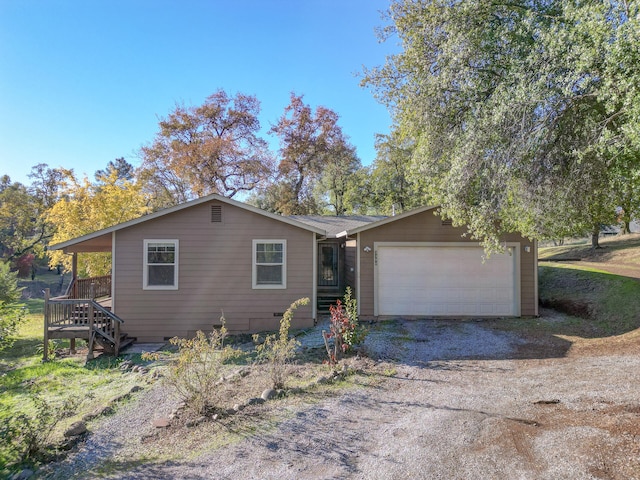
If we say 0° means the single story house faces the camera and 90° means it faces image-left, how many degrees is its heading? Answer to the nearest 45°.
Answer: approximately 0°

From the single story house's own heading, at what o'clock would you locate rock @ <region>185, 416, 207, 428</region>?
The rock is roughly at 12 o'clock from the single story house.

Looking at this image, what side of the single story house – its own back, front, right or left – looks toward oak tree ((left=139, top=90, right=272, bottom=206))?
back

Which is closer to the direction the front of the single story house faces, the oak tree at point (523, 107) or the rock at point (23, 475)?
the rock

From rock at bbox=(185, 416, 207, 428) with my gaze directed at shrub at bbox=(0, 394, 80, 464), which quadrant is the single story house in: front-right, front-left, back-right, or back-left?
back-right

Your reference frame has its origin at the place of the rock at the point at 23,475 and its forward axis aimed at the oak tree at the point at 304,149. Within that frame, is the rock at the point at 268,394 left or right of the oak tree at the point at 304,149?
right

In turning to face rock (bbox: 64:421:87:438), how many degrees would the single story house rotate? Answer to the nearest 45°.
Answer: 0° — it already faces it

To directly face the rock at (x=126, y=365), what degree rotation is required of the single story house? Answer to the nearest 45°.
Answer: approximately 45° to its right
